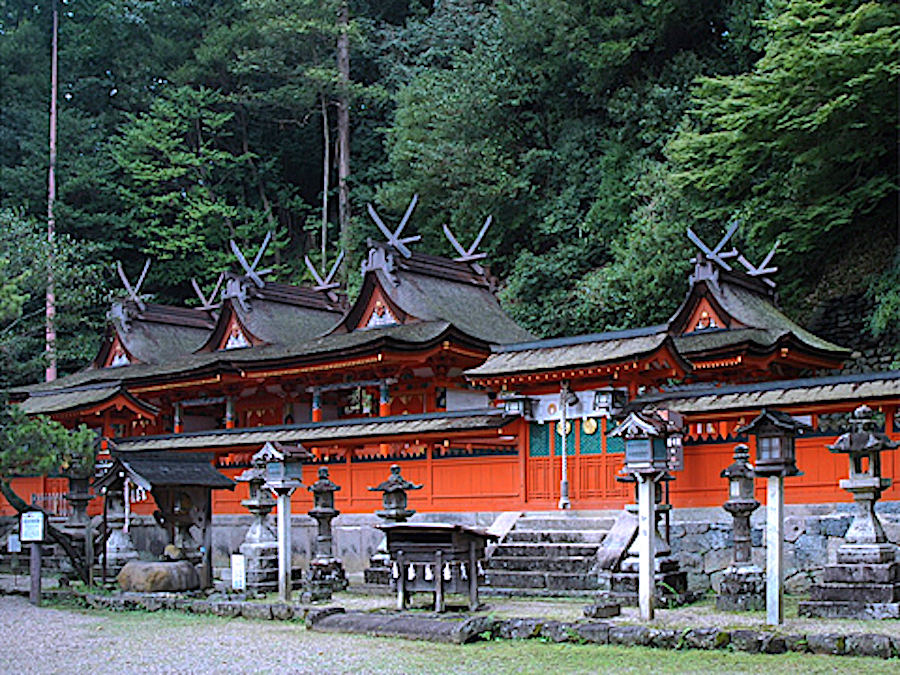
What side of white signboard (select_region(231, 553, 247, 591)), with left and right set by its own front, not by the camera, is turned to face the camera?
front

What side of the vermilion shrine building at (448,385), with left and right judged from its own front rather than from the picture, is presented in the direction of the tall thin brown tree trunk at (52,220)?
right

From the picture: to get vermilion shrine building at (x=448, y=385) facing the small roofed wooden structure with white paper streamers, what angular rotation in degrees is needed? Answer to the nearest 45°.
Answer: approximately 45° to its left

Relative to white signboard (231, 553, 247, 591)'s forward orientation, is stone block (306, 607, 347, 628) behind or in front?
in front

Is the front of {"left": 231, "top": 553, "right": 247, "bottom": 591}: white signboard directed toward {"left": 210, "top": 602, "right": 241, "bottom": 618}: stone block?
yes

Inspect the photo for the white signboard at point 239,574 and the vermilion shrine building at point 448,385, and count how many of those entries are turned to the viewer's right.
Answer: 0

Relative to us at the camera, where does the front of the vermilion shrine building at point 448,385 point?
facing the viewer and to the left of the viewer
